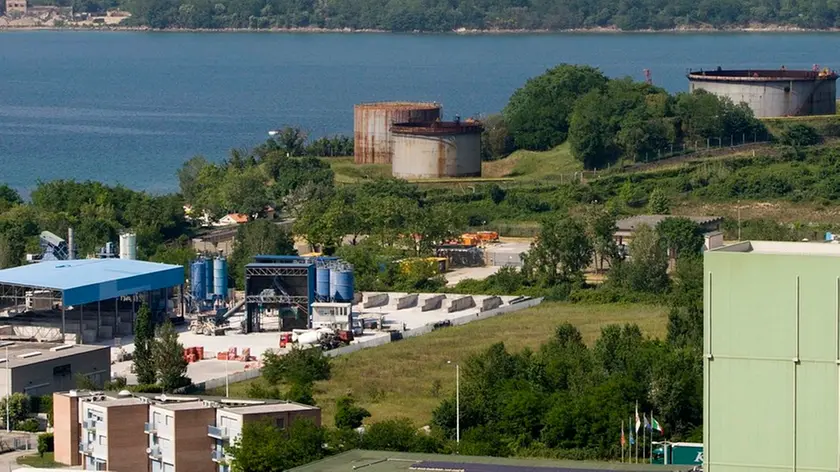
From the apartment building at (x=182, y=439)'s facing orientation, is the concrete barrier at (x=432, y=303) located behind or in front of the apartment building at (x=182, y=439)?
behind

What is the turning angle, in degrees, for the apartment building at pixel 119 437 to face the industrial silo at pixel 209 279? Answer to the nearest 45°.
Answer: approximately 135° to its right

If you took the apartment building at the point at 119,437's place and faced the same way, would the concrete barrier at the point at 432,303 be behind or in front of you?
behind

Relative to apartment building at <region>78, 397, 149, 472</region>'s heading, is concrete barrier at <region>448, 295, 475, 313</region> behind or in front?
behind

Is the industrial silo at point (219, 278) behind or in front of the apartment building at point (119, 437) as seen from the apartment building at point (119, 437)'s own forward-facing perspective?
behind

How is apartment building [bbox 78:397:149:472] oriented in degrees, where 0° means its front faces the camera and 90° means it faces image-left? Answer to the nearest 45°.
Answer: approximately 45°

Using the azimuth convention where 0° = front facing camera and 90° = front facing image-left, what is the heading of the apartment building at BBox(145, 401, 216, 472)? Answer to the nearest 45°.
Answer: approximately 45°
